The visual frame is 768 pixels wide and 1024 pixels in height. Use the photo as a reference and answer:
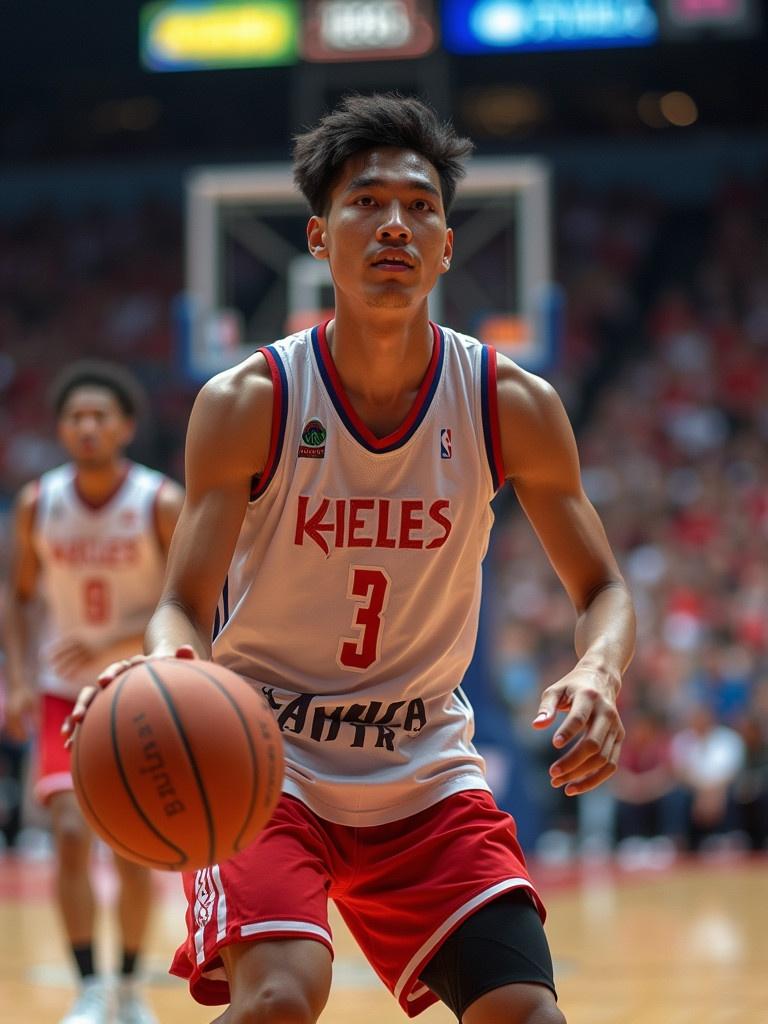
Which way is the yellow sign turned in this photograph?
toward the camera

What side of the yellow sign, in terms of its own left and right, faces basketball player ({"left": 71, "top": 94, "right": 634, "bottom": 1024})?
front

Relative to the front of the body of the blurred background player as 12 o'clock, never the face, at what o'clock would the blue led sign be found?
The blue led sign is roughly at 7 o'clock from the blurred background player.

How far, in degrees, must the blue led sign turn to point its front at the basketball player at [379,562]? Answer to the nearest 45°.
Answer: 0° — it already faces them

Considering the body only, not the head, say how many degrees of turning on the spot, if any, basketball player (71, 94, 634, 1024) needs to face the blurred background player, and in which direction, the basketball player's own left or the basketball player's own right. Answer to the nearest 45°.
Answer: approximately 180°

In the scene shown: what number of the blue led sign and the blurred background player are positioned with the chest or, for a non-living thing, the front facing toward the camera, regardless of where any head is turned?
2

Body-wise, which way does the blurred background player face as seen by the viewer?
toward the camera

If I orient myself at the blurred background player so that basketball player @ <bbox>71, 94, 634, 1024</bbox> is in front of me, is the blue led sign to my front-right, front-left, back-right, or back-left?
back-left

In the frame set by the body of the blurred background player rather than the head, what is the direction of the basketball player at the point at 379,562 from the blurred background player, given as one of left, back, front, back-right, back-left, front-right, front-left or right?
front

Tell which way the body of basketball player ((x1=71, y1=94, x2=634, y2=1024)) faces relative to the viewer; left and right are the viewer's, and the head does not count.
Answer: facing the viewer

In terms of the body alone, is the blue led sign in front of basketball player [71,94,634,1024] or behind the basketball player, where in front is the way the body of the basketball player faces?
behind

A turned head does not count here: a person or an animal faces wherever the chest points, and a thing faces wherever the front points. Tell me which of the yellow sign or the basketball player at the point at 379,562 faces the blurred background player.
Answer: the yellow sign

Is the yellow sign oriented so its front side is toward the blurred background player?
yes

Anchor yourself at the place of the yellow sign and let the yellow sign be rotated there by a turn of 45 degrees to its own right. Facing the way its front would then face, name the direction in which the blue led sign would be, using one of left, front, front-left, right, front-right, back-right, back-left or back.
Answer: back-left
